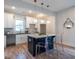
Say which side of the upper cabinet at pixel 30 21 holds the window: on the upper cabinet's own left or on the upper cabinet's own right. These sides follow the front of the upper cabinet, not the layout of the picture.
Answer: on the upper cabinet's own right

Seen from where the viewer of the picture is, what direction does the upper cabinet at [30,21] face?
facing the viewer and to the right of the viewer
